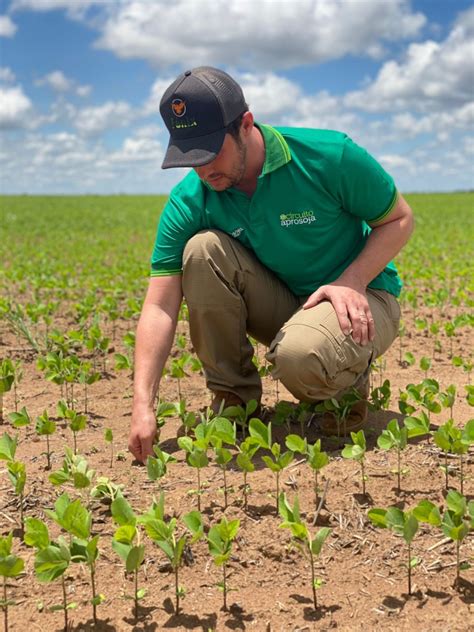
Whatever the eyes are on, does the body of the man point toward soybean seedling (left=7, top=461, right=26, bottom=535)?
yes

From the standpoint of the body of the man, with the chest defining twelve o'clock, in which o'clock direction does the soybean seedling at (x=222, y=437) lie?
The soybean seedling is roughly at 11 o'clock from the man.

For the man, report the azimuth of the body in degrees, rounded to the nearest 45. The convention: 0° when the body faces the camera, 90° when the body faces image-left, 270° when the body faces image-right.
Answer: approximately 45°

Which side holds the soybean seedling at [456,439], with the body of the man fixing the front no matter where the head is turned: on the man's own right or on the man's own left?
on the man's own left

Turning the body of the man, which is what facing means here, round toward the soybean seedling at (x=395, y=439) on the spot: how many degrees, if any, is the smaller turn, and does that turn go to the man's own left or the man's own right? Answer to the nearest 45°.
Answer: approximately 90° to the man's own left

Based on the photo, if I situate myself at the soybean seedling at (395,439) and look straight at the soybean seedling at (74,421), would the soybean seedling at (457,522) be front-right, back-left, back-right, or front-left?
back-left
